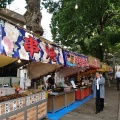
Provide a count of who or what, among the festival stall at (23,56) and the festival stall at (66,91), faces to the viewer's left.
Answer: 0

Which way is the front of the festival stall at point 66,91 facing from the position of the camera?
facing the viewer and to the right of the viewer

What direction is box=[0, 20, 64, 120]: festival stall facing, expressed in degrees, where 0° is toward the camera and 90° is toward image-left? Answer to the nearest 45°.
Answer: approximately 315°

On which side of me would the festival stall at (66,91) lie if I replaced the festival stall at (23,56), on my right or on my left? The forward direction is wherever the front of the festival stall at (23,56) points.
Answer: on my left

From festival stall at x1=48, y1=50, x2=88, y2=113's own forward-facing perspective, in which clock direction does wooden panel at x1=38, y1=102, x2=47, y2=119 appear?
The wooden panel is roughly at 2 o'clock from the festival stall.

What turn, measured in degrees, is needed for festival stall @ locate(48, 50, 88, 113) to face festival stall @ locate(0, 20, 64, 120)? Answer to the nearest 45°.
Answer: approximately 45° to its right
